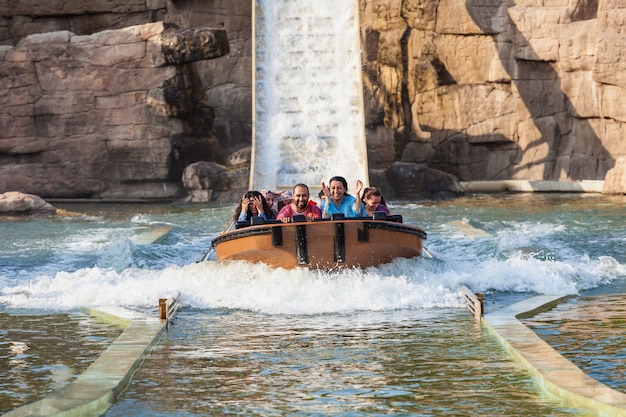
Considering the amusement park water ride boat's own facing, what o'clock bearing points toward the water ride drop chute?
The water ride drop chute is roughly at 6 o'clock from the amusement park water ride boat.

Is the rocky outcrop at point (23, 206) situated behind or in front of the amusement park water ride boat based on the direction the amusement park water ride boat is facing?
behind

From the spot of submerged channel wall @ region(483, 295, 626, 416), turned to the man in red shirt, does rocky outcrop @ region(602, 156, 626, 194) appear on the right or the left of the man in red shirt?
right

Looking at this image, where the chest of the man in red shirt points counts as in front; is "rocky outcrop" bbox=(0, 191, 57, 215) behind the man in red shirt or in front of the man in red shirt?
behind

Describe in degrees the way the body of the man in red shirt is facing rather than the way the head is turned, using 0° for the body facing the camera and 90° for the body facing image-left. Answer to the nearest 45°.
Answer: approximately 0°

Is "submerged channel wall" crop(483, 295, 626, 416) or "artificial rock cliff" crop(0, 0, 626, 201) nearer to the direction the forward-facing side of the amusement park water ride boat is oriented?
the submerged channel wall

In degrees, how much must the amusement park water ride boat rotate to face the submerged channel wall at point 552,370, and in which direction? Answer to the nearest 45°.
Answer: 0° — it already faces it

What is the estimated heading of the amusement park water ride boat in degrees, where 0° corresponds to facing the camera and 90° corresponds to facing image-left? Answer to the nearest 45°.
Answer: approximately 0°

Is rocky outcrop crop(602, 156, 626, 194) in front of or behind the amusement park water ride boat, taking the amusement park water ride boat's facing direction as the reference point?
behind

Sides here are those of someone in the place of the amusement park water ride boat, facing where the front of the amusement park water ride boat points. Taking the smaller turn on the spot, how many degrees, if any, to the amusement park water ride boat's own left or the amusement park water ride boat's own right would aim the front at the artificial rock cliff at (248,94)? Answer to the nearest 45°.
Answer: approximately 180°

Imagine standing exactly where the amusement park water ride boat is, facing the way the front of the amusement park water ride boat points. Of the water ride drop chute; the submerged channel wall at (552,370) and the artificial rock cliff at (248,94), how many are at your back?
2
